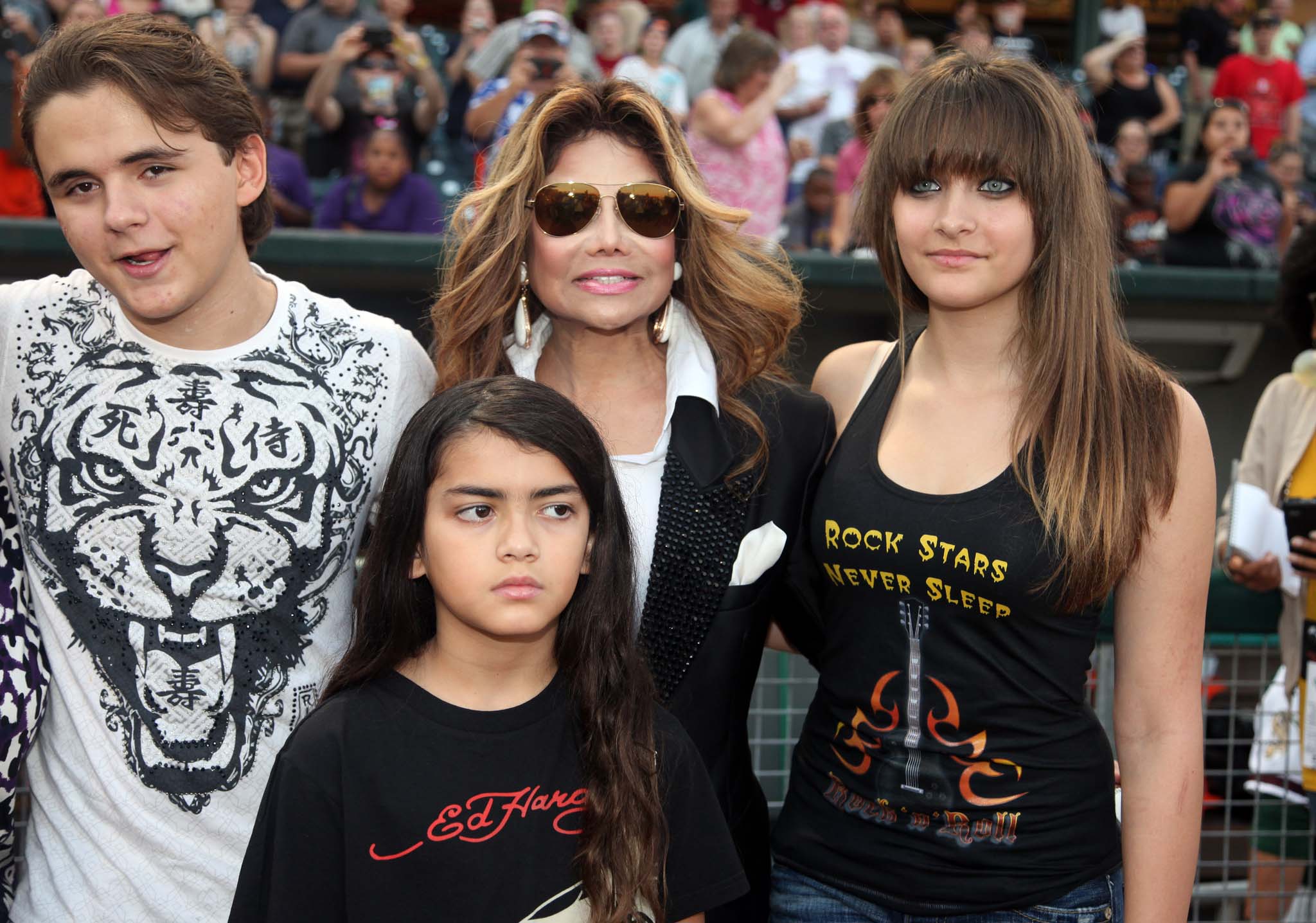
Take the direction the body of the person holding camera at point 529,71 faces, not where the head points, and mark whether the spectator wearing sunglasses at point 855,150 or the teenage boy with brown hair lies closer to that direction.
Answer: the teenage boy with brown hair

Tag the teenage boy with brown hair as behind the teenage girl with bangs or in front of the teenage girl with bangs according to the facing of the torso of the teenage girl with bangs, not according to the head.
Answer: in front

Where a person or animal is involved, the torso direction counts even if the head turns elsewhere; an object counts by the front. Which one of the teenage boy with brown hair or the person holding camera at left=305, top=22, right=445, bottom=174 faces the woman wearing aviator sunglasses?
the person holding camera

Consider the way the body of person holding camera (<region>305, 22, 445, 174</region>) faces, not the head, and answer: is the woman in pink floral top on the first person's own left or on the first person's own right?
on the first person's own left

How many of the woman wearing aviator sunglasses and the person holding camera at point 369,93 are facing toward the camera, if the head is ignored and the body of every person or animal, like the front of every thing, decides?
2

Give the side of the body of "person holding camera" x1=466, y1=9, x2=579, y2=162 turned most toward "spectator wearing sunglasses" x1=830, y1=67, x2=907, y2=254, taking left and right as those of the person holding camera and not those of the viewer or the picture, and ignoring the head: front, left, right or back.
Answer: left
